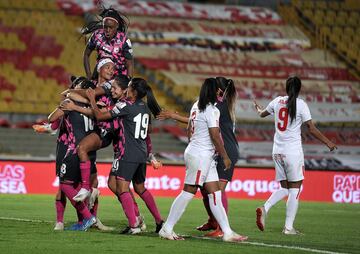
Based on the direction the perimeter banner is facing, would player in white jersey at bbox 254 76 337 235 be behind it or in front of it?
in front

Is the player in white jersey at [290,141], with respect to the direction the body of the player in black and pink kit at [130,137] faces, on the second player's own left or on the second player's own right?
on the second player's own right

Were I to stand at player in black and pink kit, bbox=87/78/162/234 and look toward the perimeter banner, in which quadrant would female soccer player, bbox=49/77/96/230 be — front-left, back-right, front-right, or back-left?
front-left

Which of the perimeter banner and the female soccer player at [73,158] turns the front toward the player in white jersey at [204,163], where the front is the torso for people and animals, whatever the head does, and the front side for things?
the perimeter banner

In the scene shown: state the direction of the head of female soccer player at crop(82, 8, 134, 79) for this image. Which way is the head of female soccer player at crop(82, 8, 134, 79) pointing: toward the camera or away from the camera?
toward the camera

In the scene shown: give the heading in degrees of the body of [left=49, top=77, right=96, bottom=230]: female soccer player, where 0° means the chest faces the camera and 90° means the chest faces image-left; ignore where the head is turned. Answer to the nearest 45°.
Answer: approximately 135°

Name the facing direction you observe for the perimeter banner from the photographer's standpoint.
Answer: facing the viewer

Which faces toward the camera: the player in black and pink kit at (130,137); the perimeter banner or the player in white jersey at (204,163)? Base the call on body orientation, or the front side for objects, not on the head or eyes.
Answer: the perimeter banner

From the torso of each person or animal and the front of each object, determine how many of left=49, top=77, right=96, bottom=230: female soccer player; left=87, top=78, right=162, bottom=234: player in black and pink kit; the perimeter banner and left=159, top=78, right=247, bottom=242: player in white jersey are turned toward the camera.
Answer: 1

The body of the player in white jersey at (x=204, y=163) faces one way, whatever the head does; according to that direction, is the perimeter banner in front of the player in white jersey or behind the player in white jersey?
in front

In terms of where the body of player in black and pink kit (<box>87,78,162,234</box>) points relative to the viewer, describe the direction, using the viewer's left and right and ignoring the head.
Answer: facing away from the viewer and to the left of the viewer

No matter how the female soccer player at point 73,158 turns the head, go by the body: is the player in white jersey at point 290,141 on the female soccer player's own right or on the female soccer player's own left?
on the female soccer player's own right

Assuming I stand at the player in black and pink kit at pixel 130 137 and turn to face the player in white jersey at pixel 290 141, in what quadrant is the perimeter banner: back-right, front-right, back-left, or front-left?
front-left

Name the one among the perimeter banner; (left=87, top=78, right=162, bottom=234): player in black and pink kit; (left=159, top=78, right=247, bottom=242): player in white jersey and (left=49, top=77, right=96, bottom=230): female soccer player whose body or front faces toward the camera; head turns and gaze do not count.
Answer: the perimeter banner

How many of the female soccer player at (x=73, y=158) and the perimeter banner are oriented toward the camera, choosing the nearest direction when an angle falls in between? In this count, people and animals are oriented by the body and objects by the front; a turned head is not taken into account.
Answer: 1

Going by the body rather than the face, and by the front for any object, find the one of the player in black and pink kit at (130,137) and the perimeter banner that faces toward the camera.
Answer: the perimeter banner
